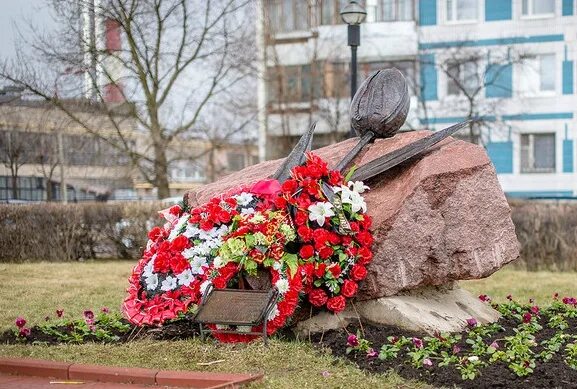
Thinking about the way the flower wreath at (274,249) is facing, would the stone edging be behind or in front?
in front

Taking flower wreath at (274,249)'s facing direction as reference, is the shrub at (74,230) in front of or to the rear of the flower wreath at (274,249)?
to the rear

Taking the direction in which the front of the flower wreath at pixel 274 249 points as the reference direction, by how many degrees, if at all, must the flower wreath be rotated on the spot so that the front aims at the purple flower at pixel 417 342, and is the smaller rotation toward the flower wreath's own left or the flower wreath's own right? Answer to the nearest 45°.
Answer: approximately 45° to the flower wreath's own left

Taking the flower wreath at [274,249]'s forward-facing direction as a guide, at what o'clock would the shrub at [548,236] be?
The shrub is roughly at 7 o'clock from the flower wreath.

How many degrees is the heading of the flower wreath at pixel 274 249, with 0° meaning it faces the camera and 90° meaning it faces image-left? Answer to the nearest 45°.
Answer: approximately 0°

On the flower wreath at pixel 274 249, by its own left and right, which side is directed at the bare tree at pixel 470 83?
back

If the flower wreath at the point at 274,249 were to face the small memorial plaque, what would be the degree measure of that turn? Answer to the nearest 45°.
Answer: approximately 45° to its right
